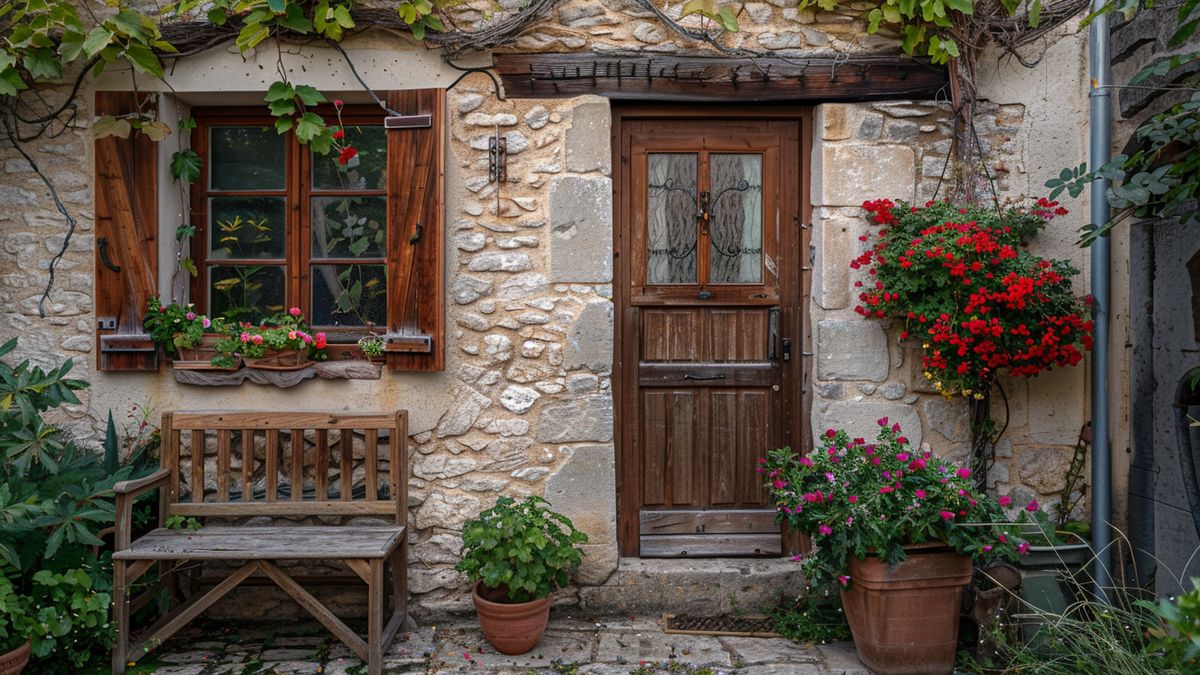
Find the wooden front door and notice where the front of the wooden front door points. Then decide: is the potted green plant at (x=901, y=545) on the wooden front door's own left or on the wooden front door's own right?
on the wooden front door's own left

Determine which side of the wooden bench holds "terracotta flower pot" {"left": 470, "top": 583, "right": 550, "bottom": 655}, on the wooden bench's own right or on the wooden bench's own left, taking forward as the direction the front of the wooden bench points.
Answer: on the wooden bench's own left

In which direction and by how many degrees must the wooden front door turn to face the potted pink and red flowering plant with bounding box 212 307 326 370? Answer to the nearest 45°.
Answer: approximately 90° to its right

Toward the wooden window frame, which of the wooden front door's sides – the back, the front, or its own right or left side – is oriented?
right

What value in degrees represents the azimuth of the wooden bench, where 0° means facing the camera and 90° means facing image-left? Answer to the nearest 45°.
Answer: approximately 0°

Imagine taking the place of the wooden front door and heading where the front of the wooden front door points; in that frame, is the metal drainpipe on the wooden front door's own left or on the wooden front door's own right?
on the wooden front door's own left

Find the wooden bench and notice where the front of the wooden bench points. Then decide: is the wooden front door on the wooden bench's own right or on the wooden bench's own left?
on the wooden bench's own left

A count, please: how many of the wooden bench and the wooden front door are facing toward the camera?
2

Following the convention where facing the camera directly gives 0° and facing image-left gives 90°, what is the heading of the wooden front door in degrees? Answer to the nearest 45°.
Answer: approximately 0°

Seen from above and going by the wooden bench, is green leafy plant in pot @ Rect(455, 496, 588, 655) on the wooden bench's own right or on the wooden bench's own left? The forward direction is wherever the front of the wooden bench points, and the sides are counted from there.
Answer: on the wooden bench's own left

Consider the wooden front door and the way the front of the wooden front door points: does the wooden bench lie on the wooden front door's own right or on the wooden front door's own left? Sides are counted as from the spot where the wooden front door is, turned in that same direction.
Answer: on the wooden front door's own right
